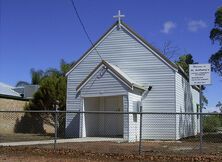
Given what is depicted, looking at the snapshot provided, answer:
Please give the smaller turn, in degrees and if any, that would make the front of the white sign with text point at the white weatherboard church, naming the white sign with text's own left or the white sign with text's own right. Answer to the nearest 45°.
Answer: approximately 135° to the white sign with text's own right

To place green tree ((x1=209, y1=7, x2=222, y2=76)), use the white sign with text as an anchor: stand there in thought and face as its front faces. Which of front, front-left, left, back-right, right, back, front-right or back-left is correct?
back

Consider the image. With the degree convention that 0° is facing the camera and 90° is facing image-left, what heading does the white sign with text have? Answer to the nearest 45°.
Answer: approximately 0°
